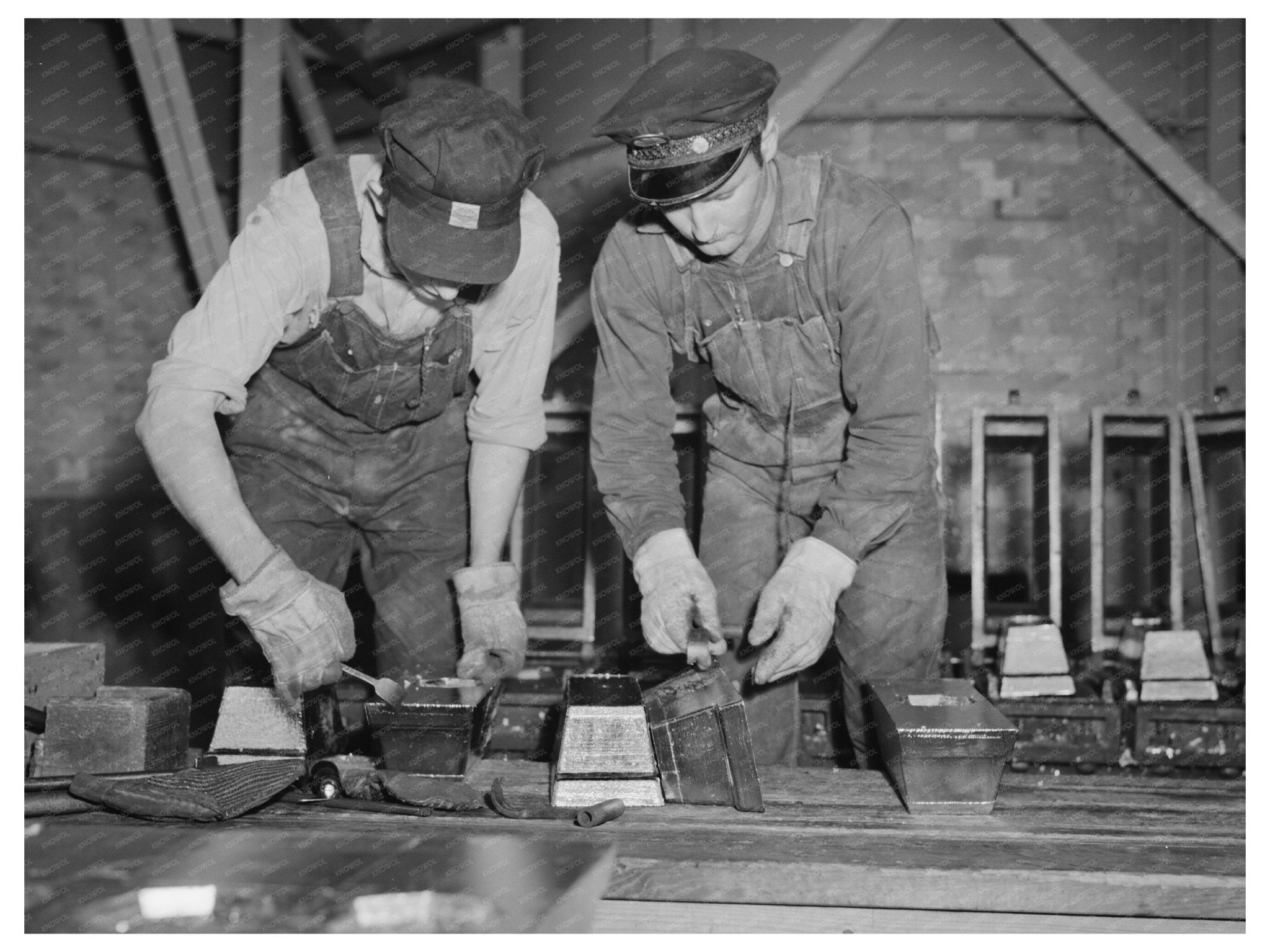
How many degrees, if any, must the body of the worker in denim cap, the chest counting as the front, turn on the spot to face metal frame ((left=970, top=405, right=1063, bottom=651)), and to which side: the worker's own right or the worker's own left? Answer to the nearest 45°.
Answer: approximately 135° to the worker's own left

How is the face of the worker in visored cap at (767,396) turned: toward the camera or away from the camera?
toward the camera

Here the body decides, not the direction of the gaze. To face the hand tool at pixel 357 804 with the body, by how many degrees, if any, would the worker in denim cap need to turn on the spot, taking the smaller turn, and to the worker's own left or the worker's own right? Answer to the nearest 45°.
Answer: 0° — they already face it

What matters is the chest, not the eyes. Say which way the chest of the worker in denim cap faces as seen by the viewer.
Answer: toward the camera

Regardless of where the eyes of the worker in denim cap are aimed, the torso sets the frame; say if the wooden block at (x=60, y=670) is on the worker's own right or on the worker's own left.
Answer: on the worker's own right

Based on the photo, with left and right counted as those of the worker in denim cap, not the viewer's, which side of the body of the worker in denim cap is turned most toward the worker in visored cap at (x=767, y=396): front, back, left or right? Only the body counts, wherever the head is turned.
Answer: left

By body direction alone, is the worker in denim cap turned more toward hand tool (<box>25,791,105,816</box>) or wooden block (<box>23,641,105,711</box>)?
the hand tool

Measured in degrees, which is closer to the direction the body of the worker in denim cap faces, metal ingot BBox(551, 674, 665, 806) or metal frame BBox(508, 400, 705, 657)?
the metal ingot

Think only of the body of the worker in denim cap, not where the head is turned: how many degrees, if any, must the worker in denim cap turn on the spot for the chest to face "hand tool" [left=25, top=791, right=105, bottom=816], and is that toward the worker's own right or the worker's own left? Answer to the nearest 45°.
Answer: approximately 45° to the worker's own right

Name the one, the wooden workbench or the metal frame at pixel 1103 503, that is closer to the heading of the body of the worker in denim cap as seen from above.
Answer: the wooden workbench
